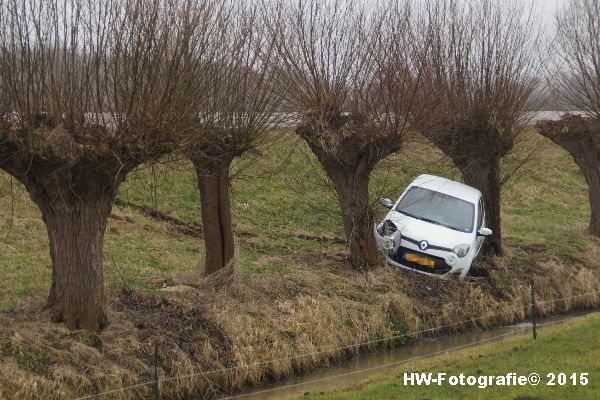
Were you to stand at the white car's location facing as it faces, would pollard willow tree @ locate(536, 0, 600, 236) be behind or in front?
behind

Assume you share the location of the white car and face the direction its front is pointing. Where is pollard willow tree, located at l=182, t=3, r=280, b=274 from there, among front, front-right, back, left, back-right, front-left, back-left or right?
front-right

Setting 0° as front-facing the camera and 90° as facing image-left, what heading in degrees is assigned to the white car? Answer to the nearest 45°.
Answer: approximately 0°
